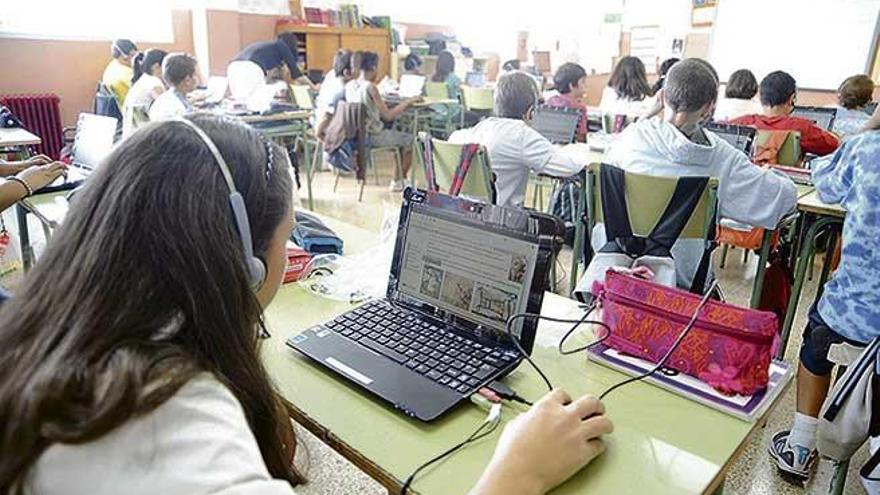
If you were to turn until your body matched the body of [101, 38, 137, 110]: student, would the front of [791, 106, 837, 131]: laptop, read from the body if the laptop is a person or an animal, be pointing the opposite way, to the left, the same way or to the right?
the opposite way

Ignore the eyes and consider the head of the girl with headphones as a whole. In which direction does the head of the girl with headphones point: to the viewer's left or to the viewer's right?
to the viewer's right

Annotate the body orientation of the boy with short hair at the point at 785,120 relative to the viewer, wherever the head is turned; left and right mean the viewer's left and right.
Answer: facing away from the viewer

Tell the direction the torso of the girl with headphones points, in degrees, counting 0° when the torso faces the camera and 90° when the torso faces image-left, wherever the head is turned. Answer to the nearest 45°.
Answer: approximately 225°

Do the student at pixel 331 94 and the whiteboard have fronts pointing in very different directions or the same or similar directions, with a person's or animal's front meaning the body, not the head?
very different directions

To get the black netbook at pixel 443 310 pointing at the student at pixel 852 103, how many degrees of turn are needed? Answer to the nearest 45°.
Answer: approximately 180°

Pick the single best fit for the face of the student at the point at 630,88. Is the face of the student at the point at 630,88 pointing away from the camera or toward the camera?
away from the camera

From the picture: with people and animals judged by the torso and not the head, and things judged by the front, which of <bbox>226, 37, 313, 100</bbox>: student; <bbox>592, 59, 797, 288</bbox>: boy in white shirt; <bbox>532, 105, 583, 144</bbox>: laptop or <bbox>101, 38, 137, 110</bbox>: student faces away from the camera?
the boy in white shirt

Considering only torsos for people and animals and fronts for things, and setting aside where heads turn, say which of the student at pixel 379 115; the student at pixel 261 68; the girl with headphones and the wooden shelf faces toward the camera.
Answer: the wooden shelf

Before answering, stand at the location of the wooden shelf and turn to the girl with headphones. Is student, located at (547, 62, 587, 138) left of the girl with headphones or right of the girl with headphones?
left

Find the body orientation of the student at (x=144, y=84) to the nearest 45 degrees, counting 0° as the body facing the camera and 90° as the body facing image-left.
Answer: approximately 270°

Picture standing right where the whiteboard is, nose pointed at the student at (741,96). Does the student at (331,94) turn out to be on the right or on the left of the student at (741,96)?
right

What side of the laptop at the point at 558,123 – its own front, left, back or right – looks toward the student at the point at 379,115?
right
